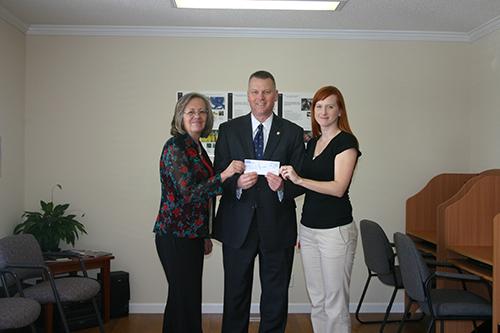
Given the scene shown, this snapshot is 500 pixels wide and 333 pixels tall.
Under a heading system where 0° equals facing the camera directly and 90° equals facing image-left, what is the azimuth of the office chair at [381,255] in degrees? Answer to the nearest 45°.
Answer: approximately 225°

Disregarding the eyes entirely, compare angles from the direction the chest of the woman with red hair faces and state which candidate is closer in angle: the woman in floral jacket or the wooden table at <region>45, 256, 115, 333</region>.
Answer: the woman in floral jacket

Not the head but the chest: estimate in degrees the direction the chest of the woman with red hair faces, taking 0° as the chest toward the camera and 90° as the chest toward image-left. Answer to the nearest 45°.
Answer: approximately 45°

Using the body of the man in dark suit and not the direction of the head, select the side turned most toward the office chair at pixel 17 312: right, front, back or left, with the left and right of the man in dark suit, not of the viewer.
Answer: right

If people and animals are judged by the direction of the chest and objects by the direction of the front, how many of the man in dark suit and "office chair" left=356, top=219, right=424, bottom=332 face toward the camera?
1

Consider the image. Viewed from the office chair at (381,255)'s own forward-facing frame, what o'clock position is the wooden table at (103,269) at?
The wooden table is roughly at 7 o'clock from the office chair.

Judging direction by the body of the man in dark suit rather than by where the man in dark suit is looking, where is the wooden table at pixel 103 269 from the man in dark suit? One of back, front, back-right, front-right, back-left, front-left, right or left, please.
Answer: back-right

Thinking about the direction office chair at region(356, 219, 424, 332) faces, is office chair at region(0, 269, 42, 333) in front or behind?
behind

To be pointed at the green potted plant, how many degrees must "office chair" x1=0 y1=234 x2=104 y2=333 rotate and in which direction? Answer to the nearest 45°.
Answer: approximately 135° to its left

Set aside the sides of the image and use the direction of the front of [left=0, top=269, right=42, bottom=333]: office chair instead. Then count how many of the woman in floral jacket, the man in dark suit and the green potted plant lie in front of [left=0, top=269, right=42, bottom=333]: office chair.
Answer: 2

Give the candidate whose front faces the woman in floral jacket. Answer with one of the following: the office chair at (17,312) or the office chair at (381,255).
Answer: the office chair at (17,312)

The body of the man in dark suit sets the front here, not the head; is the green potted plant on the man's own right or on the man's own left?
on the man's own right
